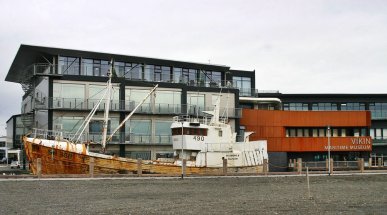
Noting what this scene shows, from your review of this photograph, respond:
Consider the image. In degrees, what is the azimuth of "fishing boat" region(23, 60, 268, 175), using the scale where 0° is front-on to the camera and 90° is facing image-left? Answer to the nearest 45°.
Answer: approximately 90°
